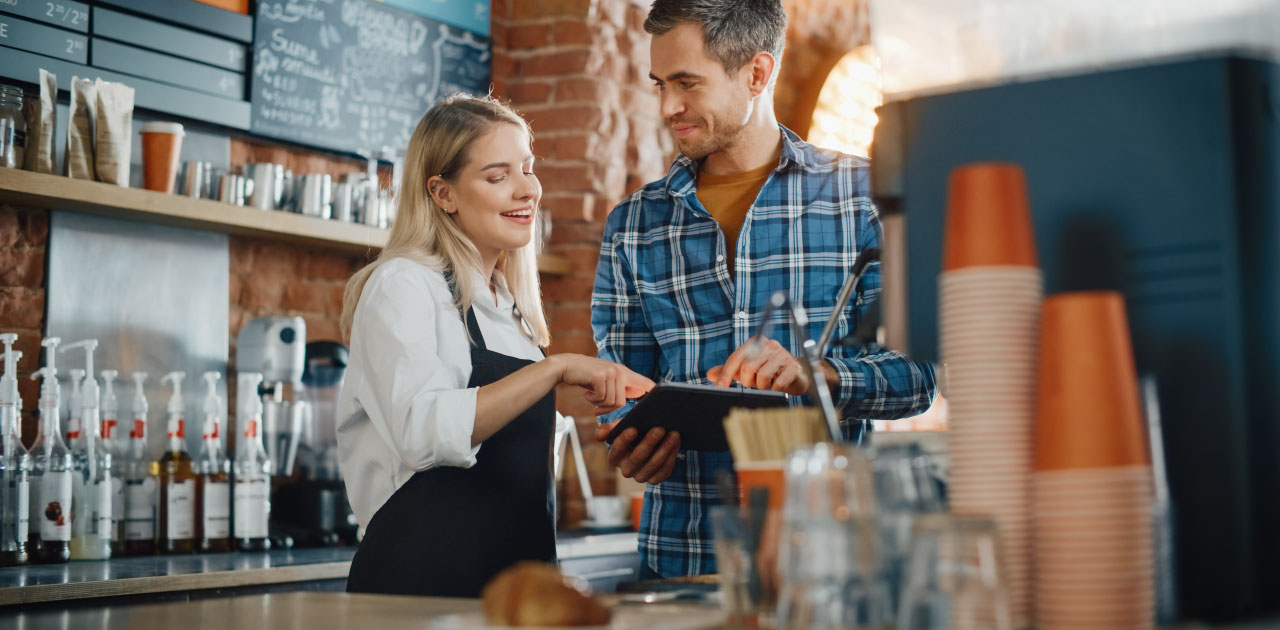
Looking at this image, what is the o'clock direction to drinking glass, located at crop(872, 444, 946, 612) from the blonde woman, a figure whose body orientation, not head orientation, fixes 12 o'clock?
The drinking glass is roughly at 1 o'clock from the blonde woman.

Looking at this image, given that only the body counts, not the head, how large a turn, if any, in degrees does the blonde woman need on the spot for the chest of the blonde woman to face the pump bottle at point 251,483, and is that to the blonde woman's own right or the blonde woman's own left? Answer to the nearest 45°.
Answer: approximately 180°

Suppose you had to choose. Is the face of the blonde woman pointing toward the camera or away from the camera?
toward the camera

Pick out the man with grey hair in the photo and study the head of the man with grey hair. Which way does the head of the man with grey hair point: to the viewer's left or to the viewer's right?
to the viewer's left

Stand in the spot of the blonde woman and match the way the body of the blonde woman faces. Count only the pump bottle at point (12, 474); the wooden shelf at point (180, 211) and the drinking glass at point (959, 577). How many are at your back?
2

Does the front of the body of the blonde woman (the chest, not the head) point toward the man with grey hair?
no

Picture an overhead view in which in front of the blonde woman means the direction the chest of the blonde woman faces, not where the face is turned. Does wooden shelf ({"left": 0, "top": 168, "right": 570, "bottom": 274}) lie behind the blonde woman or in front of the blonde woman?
behind

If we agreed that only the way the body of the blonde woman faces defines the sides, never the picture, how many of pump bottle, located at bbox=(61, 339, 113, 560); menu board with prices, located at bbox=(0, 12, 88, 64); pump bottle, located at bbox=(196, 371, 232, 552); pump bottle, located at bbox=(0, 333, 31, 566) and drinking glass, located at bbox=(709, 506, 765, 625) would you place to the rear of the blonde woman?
4

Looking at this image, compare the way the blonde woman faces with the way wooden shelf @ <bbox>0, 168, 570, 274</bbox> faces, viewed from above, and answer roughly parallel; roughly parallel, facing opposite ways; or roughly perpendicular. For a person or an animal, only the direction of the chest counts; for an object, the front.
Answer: roughly parallel

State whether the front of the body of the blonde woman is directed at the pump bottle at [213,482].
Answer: no

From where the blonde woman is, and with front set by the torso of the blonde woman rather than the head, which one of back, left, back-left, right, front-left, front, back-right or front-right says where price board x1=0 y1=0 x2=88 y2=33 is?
back

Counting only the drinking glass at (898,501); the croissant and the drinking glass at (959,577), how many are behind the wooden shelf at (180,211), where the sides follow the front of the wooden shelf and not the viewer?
0

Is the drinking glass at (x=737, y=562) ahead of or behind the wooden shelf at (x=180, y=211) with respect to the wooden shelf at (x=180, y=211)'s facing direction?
ahead

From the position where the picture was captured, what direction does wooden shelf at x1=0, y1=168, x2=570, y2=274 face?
facing the viewer and to the right of the viewer

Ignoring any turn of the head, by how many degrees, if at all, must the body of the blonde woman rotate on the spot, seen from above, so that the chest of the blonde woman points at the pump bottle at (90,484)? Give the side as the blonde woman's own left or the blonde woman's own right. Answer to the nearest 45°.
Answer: approximately 180°

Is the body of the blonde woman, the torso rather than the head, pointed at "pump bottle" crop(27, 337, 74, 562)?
no
